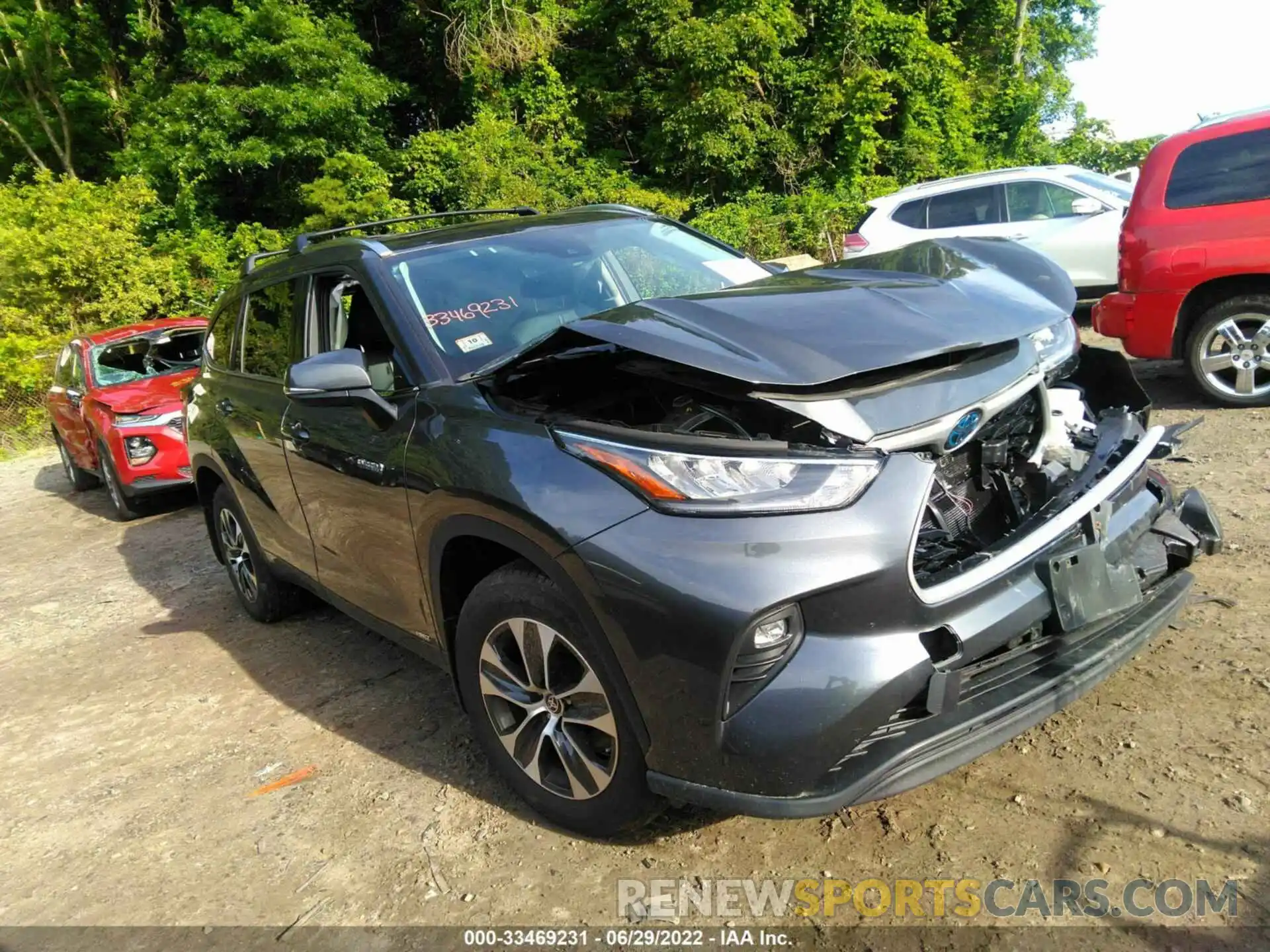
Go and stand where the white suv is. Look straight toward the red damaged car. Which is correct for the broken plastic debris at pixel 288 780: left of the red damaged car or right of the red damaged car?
left

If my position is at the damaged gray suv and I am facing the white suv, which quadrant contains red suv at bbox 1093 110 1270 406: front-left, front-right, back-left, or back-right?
front-right

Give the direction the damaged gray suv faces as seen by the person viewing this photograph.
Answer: facing the viewer and to the right of the viewer

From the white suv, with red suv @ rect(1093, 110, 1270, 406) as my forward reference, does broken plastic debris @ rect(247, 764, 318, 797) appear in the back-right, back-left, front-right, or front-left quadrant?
front-right

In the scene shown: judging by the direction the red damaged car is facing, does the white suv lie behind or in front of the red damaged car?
in front

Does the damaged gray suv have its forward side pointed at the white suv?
no

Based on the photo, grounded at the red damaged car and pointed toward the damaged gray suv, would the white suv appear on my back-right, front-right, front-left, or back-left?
front-left

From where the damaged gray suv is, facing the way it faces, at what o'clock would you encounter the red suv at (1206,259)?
The red suv is roughly at 9 o'clock from the damaged gray suv.

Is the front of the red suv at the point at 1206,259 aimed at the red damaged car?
no

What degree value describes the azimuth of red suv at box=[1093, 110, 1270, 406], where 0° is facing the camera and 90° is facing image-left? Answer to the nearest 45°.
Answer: approximately 270°

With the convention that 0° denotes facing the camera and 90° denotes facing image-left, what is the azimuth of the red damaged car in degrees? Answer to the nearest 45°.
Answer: approximately 315°

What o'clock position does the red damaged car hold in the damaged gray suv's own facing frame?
The red damaged car is roughly at 6 o'clock from the damaged gray suv.

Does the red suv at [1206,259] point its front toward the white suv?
no
